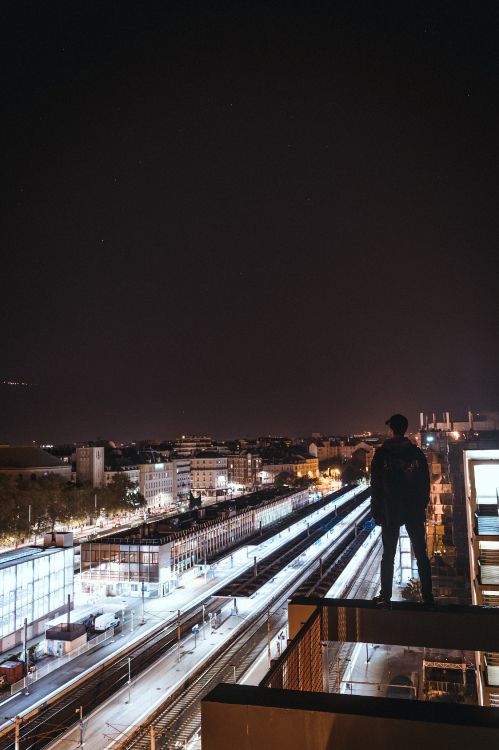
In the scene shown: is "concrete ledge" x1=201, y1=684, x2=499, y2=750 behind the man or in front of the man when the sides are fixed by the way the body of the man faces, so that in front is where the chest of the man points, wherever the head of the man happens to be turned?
behind

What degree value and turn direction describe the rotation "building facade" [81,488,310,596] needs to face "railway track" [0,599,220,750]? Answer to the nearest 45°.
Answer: approximately 45° to its right

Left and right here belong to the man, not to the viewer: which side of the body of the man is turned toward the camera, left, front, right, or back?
back

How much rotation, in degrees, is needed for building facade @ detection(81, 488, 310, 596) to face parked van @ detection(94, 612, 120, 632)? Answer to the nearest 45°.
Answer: approximately 45° to its right

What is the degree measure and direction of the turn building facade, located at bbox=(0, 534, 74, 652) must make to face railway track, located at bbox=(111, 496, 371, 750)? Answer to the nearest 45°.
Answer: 0° — it already faces it

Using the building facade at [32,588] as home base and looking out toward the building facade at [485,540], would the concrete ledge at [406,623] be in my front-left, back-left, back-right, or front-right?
front-right

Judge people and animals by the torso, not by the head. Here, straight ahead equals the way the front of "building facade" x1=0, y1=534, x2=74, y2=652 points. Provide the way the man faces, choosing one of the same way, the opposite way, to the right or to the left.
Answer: to the left

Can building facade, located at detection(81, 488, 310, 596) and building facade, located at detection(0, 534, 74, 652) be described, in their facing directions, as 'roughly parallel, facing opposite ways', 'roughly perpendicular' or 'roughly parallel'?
roughly parallel

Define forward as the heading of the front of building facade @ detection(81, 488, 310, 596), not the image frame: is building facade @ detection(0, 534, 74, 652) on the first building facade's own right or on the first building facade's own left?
on the first building facade's own right

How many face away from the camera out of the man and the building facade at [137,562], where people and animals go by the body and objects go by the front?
1

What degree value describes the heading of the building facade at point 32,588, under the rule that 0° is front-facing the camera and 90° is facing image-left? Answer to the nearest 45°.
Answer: approximately 315°

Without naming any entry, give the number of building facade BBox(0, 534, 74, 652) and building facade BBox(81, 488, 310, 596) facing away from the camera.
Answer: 0

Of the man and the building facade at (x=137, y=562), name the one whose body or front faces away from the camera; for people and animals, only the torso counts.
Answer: the man
